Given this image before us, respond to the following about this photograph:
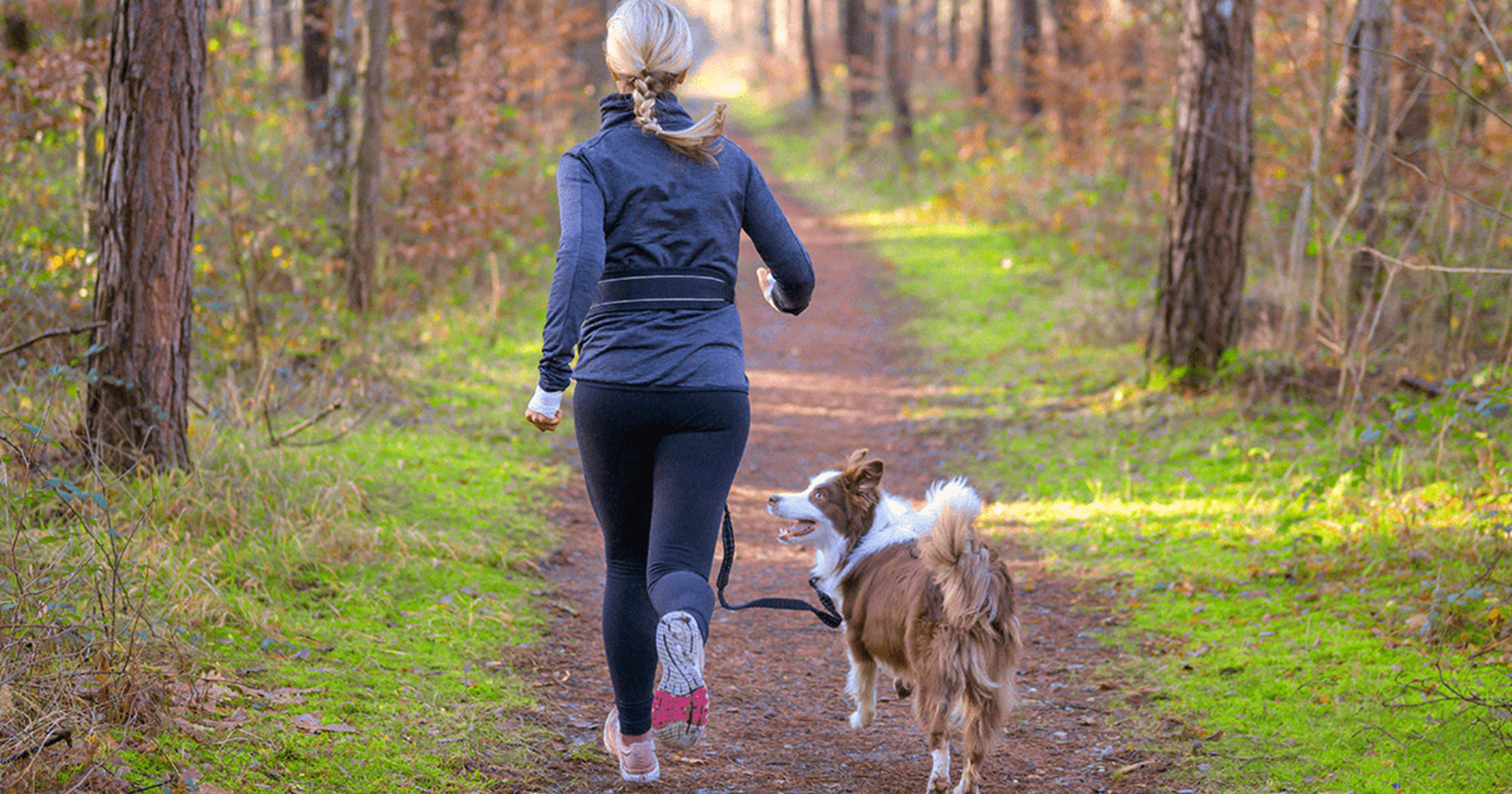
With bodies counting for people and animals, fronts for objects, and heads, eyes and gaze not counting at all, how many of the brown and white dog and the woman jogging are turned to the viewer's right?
0

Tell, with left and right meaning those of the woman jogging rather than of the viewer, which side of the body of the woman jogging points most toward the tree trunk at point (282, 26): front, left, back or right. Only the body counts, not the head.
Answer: front

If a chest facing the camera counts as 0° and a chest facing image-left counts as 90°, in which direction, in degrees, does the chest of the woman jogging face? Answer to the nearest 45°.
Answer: approximately 180°

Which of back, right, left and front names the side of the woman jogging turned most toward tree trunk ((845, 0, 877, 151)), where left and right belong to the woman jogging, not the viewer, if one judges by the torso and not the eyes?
front

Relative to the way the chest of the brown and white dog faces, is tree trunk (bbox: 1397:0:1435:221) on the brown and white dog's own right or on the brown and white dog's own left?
on the brown and white dog's own right

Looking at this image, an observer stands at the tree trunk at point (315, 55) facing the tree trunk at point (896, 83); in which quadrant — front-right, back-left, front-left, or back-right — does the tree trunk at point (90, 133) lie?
back-right

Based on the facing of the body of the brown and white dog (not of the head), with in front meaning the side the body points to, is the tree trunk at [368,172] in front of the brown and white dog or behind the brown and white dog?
in front

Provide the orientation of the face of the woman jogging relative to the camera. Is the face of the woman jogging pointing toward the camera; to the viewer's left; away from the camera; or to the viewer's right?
away from the camera

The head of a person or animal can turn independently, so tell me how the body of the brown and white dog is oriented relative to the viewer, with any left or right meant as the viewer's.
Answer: facing away from the viewer and to the left of the viewer

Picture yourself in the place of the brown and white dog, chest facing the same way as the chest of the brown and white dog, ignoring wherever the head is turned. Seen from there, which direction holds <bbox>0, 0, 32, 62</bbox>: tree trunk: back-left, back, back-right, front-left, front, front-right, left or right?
front

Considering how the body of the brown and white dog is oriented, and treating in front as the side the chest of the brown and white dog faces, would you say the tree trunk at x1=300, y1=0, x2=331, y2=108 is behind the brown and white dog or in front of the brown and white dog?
in front
